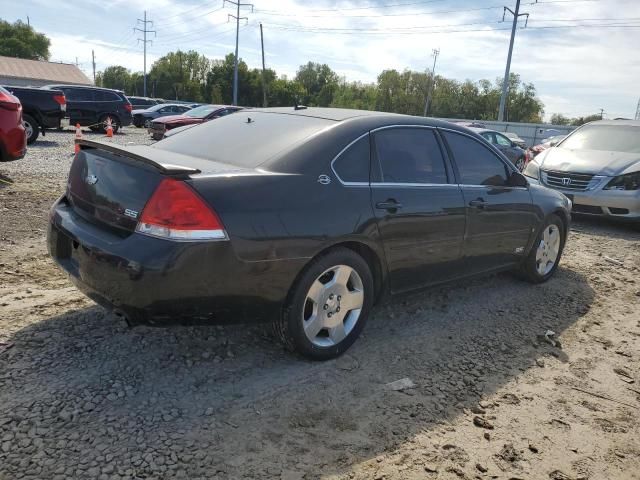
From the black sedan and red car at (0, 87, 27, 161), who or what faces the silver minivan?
the black sedan

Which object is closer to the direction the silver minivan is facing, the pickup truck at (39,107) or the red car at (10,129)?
the red car

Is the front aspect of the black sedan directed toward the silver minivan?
yes

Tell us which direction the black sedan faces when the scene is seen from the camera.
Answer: facing away from the viewer and to the right of the viewer

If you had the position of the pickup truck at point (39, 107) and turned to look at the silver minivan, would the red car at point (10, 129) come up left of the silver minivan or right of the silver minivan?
right

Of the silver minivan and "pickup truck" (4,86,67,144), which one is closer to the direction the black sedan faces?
the silver minivan

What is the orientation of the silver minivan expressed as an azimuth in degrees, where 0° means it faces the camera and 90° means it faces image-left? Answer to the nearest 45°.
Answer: approximately 45°

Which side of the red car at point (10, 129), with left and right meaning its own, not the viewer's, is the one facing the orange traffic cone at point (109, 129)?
right

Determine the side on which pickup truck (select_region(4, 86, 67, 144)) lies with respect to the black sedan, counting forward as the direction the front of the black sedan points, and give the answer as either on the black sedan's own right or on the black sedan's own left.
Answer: on the black sedan's own left
